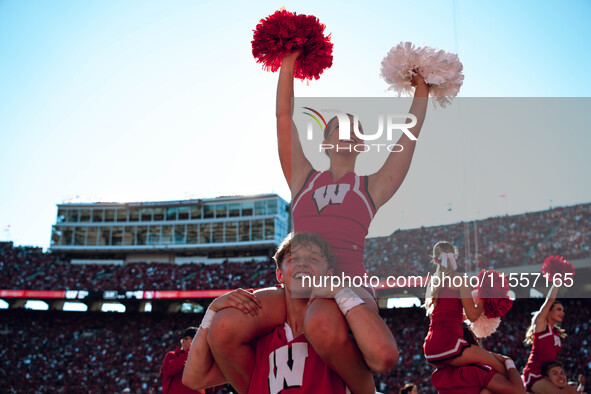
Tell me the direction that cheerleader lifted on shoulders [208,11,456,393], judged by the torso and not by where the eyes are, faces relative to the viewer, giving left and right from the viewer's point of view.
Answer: facing the viewer

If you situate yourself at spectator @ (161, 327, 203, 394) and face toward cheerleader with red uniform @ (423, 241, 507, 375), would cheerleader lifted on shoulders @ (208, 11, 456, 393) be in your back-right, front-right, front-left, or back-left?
front-right

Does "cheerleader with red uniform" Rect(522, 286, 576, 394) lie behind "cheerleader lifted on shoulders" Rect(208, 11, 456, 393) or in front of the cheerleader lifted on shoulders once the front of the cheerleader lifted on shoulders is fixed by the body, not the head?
behind

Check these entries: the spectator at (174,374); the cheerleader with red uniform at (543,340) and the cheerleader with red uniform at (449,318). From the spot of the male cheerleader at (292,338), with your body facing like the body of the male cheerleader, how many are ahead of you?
0

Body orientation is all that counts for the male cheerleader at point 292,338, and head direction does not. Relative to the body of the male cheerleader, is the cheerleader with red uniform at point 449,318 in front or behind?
behind

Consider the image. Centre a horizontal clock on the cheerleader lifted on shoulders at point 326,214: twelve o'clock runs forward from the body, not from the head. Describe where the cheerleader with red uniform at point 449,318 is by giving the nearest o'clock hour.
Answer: The cheerleader with red uniform is roughly at 7 o'clock from the cheerleader lifted on shoulders.

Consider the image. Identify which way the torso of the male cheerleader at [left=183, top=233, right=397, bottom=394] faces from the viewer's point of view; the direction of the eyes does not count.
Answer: toward the camera

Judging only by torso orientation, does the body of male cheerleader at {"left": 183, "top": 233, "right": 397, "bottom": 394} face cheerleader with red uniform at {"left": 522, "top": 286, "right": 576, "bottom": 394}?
no

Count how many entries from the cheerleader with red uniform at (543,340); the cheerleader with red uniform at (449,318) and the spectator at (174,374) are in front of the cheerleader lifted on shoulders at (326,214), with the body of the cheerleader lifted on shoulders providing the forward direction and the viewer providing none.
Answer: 0
